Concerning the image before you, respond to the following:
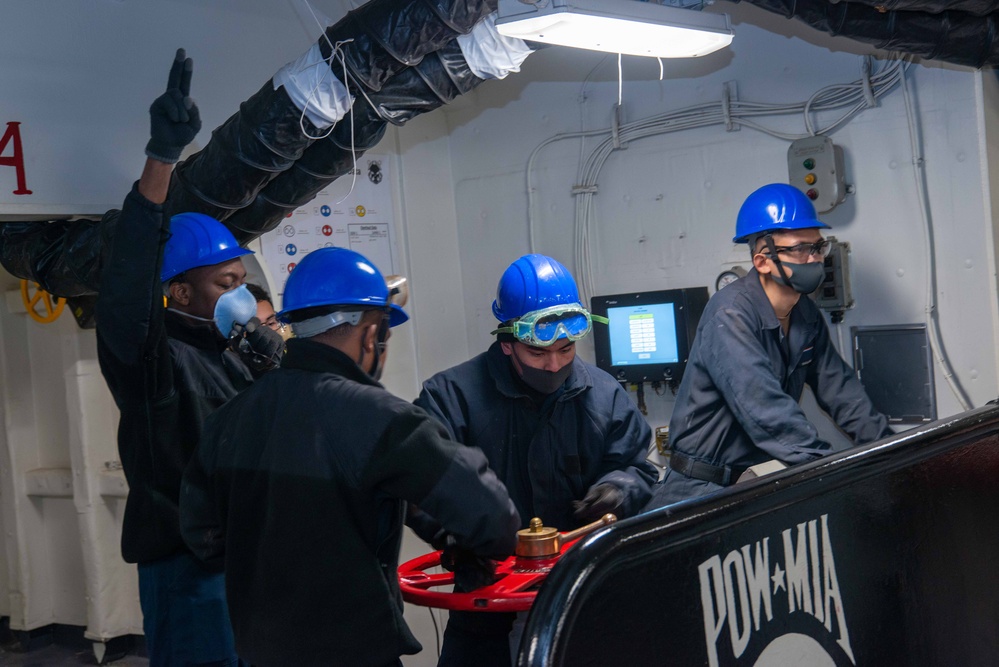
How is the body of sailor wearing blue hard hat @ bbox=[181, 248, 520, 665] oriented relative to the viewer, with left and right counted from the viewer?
facing away from the viewer and to the right of the viewer

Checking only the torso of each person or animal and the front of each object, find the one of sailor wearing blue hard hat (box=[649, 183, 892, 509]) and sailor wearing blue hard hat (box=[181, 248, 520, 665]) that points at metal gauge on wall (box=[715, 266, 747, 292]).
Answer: sailor wearing blue hard hat (box=[181, 248, 520, 665])

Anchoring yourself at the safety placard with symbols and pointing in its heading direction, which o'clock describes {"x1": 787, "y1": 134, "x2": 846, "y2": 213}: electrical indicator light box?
The electrical indicator light box is roughly at 10 o'clock from the safety placard with symbols.

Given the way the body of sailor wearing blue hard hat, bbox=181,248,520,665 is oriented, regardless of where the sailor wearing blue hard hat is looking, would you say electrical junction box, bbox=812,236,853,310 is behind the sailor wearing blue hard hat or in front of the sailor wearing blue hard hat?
in front

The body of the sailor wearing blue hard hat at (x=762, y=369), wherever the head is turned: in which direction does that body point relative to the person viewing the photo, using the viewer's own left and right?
facing the viewer and to the right of the viewer

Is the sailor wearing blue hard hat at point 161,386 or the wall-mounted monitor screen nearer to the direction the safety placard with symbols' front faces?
the sailor wearing blue hard hat

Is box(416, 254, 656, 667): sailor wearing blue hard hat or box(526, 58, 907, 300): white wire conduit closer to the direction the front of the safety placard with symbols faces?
the sailor wearing blue hard hat

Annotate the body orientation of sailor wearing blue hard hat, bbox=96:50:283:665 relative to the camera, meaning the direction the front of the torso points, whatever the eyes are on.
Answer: to the viewer's right

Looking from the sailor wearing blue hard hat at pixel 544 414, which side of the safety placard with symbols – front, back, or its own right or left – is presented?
front

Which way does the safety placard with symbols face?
toward the camera

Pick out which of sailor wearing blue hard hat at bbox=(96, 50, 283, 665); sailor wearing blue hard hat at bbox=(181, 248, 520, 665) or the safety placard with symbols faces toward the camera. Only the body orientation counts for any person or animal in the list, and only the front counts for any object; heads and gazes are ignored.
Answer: the safety placard with symbols
